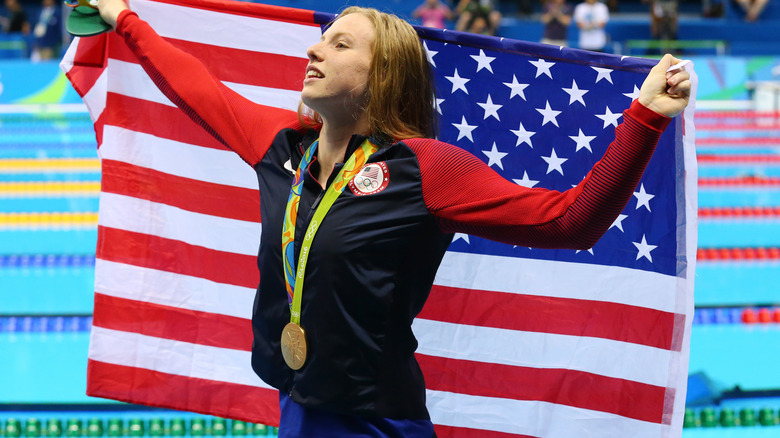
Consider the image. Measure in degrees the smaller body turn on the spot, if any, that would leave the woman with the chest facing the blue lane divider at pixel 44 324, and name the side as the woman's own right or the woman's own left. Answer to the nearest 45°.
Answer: approximately 90° to the woman's own right

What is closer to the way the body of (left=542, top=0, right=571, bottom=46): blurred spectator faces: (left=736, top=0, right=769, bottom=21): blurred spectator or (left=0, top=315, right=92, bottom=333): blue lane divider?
the blue lane divider

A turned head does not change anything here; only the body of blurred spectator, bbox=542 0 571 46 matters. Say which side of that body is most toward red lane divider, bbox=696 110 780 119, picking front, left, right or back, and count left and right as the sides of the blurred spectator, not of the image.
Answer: front

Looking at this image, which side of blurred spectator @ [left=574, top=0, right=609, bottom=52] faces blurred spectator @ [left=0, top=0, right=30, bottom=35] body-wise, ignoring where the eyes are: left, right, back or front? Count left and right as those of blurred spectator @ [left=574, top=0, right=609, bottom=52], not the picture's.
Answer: right

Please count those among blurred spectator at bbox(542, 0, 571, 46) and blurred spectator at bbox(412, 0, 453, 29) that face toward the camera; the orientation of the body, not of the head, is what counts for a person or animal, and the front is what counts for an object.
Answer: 2

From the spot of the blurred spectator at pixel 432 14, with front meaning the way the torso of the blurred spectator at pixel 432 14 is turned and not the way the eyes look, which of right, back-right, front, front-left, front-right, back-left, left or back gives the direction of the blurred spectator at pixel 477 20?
front-left

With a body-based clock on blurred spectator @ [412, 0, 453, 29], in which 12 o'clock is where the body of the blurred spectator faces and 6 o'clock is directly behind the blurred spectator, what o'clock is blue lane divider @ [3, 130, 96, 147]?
The blue lane divider is roughly at 2 o'clock from the blurred spectator.

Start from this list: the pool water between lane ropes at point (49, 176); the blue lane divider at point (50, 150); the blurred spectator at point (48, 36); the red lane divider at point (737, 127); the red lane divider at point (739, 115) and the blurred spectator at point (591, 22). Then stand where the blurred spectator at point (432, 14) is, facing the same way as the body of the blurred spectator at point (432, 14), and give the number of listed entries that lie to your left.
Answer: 3

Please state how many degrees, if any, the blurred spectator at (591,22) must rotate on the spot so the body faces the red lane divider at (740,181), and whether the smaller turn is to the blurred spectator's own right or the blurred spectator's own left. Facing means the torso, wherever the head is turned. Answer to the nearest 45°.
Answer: approximately 45° to the blurred spectator's own left

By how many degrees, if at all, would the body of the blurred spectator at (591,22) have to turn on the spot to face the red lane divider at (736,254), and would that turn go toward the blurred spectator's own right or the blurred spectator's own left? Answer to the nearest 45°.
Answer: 0° — they already face it
